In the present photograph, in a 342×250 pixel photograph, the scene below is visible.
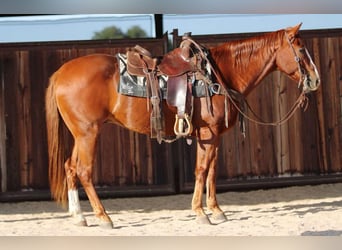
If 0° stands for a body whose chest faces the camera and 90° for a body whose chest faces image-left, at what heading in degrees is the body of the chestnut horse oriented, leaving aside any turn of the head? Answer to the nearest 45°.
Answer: approximately 270°

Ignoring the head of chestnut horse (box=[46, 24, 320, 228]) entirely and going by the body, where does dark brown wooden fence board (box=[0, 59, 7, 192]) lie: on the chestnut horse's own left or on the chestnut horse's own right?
on the chestnut horse's own left
